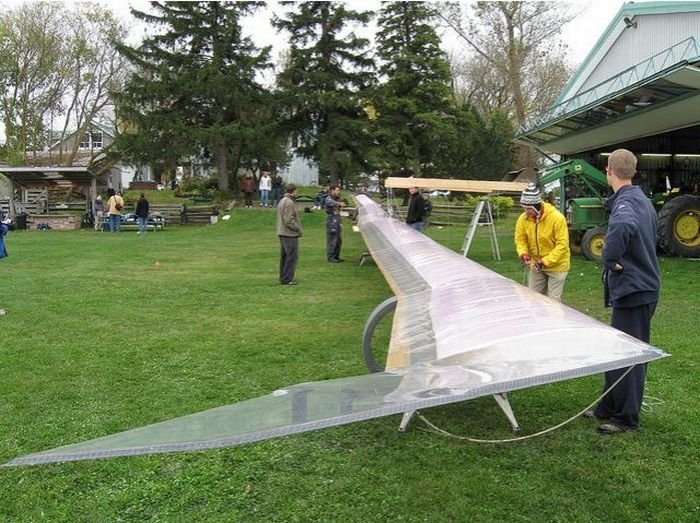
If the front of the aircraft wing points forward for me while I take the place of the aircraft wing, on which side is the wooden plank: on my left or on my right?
on my left

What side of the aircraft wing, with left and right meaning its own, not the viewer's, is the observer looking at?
right

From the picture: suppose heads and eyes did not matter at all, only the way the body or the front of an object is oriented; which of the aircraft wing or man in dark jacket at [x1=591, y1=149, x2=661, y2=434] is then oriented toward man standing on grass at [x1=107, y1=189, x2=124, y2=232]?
the man in dark jacket

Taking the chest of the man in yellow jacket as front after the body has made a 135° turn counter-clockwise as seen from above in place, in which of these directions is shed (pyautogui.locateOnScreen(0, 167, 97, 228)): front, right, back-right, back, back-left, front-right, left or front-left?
back-left

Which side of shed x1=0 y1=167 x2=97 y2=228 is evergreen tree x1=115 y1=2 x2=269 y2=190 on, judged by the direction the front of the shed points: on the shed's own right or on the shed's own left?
on the shed's own left

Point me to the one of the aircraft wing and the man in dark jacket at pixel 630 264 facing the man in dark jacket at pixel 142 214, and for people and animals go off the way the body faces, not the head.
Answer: the man in dark jacket at pixel 630 264
